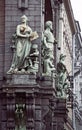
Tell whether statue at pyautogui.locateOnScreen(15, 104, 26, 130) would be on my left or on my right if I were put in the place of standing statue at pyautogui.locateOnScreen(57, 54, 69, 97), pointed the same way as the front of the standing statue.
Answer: on my right

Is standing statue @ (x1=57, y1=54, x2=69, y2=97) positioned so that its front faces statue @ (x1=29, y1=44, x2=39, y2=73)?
no

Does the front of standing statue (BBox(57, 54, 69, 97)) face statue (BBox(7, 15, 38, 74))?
no
